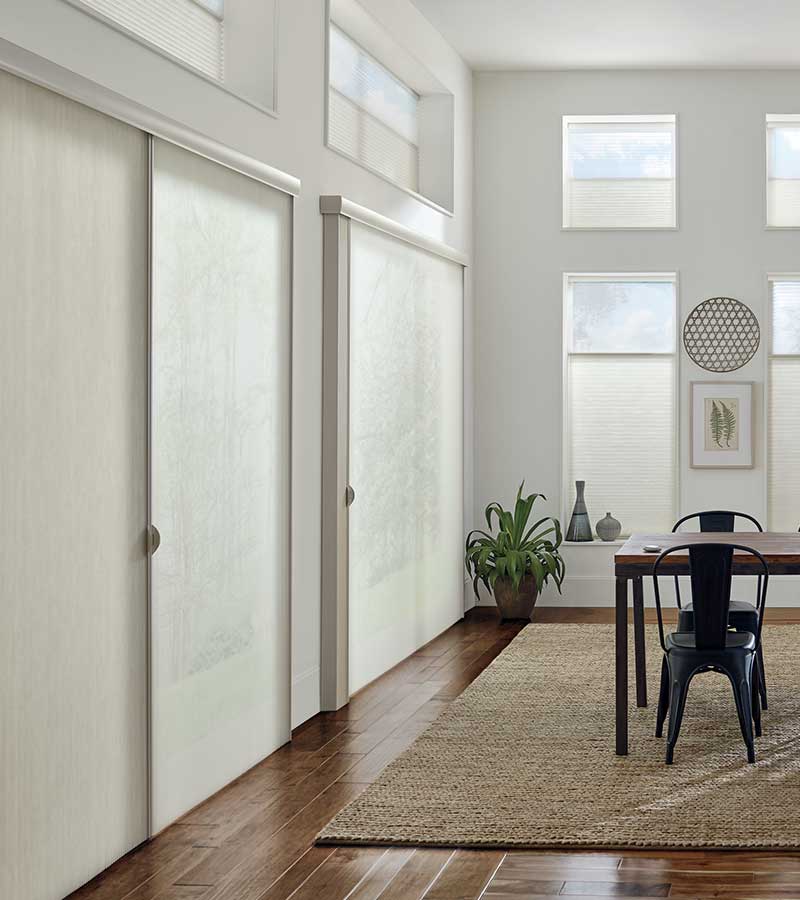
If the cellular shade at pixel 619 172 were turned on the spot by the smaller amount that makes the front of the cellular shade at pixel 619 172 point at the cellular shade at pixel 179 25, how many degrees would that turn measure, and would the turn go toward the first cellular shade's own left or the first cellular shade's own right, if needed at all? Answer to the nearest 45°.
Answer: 0° — it already faces it

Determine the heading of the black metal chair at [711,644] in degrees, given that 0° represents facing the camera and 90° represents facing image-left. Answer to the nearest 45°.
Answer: approximately 180°

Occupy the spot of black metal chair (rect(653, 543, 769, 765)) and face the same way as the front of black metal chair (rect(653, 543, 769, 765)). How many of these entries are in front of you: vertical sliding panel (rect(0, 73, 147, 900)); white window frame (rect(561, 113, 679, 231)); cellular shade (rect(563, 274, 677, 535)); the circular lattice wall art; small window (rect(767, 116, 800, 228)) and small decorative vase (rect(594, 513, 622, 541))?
5

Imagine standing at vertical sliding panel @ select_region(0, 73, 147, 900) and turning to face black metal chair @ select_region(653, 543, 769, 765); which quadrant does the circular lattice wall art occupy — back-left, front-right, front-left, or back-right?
front-left

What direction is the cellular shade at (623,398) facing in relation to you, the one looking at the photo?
facing the viewer

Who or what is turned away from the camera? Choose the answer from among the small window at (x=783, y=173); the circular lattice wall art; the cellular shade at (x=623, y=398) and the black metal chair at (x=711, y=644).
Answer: the black metal chair

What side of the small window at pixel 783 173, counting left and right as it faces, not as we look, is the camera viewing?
front

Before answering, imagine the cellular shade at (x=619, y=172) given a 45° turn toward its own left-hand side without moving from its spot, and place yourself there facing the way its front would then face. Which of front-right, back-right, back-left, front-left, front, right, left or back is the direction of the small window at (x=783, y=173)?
front-left

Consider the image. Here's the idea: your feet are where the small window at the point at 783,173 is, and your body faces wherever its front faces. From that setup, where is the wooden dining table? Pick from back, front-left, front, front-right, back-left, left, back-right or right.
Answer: front

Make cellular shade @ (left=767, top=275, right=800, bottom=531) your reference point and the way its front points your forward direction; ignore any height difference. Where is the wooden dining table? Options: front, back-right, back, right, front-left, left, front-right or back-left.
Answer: front

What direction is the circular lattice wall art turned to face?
toward the camera

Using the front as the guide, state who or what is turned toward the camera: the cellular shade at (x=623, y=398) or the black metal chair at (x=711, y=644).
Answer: the cellular shade

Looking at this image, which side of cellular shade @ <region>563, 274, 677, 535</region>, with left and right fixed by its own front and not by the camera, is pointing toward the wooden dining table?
front

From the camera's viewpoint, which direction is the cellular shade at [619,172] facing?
toward the camera

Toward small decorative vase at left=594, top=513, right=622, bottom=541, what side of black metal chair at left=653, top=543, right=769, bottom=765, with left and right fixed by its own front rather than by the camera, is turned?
front
